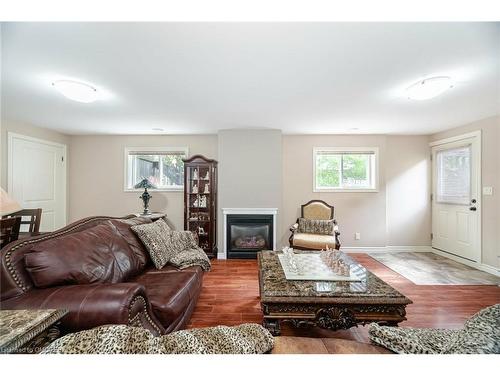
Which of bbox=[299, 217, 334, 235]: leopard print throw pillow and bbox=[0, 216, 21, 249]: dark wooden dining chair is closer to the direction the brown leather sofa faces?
the leopard print throw pillow

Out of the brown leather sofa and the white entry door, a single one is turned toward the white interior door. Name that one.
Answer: the white entry door

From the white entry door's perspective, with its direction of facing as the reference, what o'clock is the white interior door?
The white interior door is roughly at 12 o'clock from the white entry door.

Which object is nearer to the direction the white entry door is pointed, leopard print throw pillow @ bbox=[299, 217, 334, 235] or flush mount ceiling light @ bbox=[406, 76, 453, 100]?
the leopard print throw pillow

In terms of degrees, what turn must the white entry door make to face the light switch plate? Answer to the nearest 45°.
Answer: approximately 90° to its left

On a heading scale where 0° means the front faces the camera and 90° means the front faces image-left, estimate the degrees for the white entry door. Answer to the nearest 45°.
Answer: approximately 45°

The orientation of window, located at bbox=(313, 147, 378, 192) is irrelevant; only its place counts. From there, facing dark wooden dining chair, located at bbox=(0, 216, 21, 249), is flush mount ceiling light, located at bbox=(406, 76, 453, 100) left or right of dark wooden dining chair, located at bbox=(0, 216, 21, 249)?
left

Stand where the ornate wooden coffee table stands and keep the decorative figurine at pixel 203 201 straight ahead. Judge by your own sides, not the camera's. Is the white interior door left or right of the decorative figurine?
left

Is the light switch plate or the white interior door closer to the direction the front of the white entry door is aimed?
the white interior door

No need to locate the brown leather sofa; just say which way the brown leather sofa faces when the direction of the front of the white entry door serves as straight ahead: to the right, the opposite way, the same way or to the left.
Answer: the opposite way

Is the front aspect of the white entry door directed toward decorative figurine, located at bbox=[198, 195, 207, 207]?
yes

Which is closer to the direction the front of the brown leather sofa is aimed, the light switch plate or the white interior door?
the light switch plate

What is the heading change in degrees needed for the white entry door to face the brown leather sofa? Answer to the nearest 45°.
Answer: approximately 45° to its left

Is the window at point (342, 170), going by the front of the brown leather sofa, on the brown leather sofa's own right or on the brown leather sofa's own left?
on the brown leather sofa's own left
